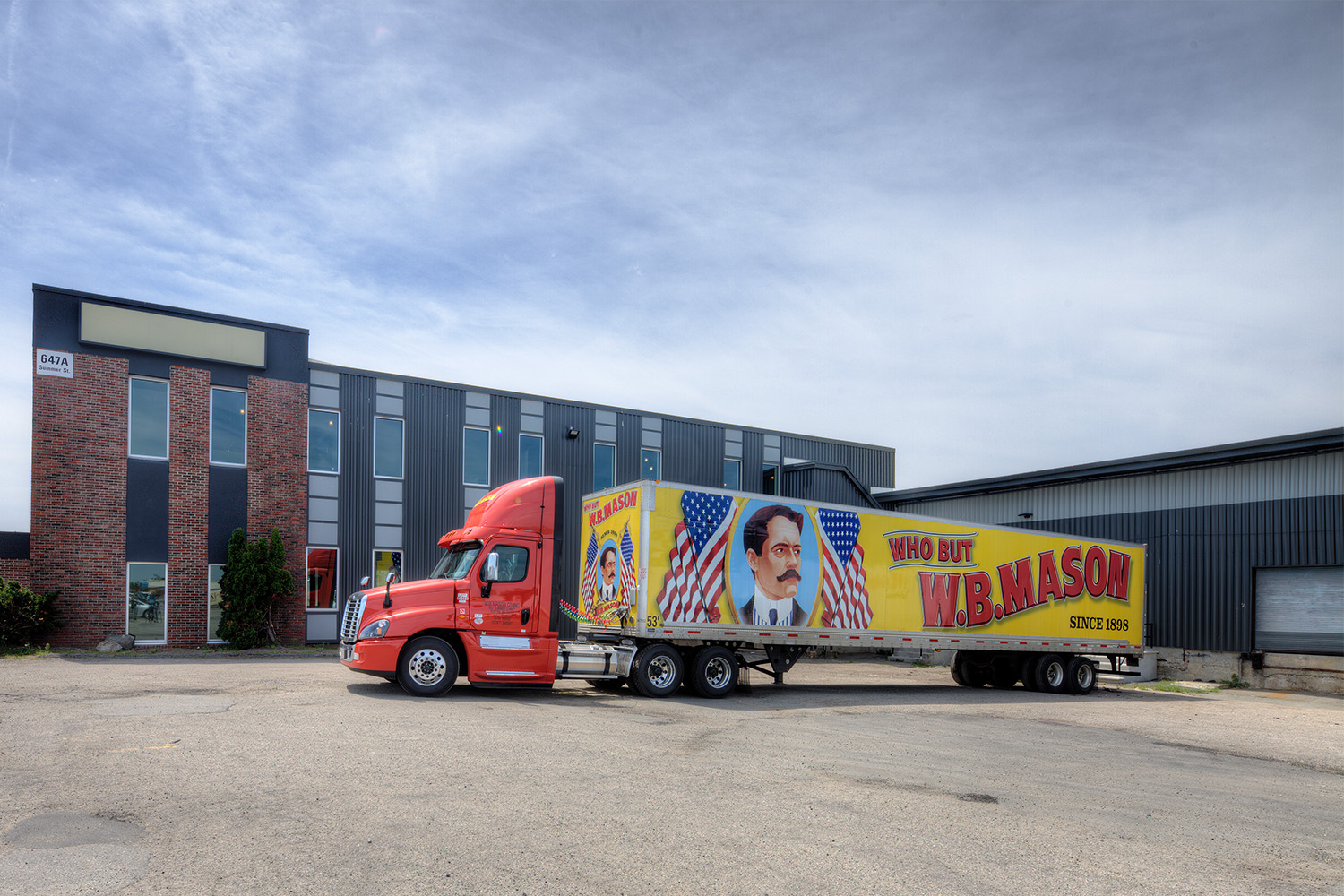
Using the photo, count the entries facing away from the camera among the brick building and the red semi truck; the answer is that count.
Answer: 0

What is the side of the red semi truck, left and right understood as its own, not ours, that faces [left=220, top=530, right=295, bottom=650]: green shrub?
right

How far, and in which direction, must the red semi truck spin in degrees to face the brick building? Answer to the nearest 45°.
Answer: approximately 90° to its right

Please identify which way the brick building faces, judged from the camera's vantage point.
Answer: facing the viewer and to the right of the viewer

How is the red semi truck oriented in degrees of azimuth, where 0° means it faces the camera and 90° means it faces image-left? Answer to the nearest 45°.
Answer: approximately 45°

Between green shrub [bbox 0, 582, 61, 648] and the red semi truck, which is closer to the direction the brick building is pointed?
the red semi truck

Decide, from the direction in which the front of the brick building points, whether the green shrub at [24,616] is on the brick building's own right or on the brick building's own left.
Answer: on the brick building's own right

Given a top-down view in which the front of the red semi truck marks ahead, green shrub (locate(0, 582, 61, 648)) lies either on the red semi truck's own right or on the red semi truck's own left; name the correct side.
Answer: on the red semi truck's own right

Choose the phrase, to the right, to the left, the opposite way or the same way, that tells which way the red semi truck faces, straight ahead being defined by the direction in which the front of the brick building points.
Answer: to the right

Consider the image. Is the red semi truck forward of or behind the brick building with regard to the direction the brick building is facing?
forward
